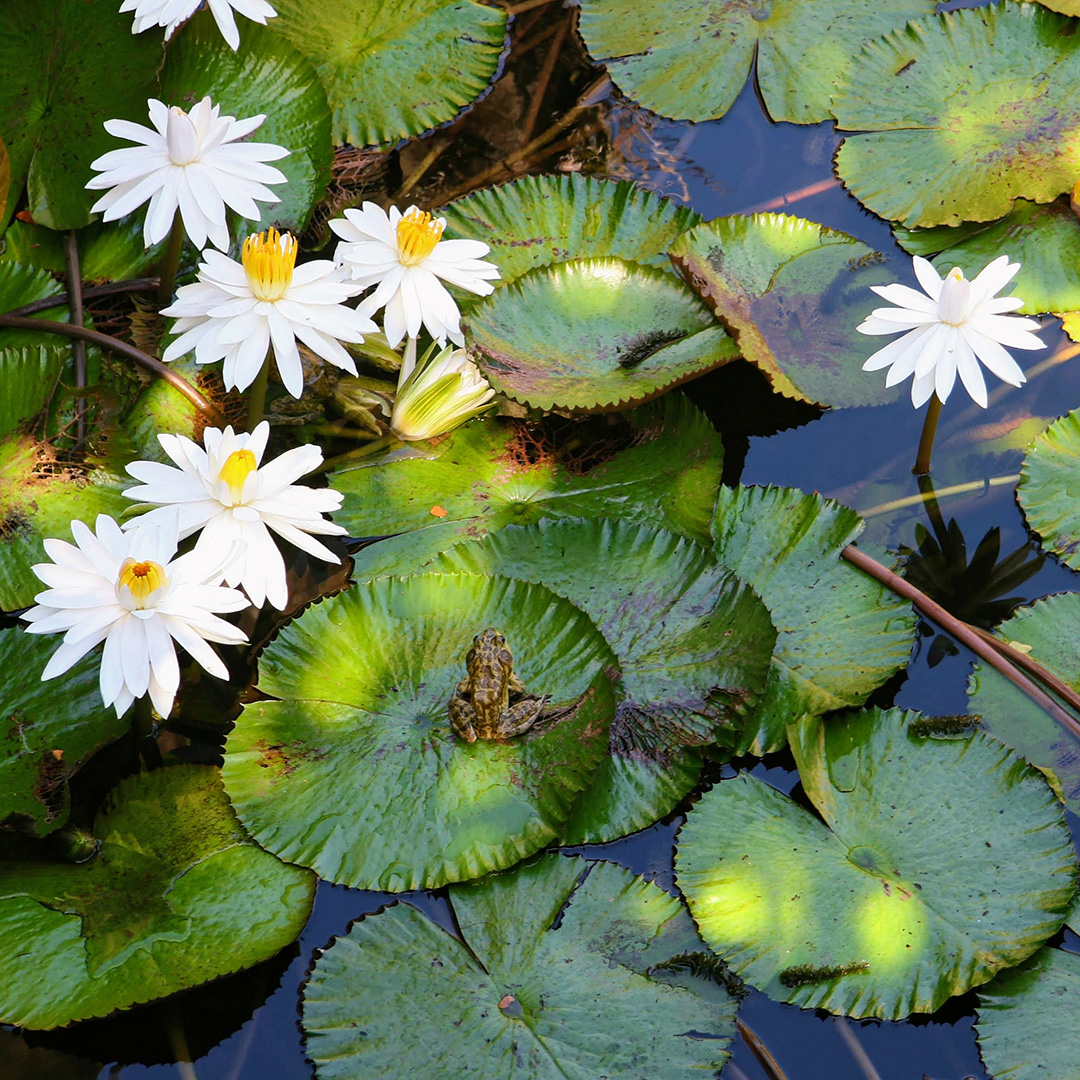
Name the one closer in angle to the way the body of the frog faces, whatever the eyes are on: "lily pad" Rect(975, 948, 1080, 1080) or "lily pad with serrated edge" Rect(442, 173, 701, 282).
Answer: the lily pad with serrated edge

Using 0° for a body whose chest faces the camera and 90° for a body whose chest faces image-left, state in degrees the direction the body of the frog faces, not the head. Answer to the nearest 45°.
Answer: approximately 180°

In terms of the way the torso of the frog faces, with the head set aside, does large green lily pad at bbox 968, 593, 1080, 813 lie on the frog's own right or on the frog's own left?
on the frog's own right

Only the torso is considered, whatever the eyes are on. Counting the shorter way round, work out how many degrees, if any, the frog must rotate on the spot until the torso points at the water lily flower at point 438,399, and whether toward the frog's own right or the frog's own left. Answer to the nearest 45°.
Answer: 0° — it already faces it

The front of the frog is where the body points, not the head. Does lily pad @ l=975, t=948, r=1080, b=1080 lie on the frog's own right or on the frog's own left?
on the frog's own right

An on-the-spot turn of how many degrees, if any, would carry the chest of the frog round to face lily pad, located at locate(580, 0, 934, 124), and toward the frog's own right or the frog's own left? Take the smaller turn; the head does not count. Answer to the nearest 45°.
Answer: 0° — it already faces it
